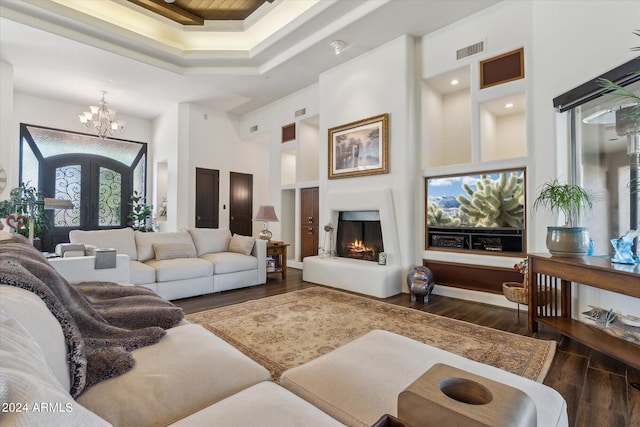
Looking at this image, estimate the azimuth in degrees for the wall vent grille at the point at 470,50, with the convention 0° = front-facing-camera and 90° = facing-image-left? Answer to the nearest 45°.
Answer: approximately 45°

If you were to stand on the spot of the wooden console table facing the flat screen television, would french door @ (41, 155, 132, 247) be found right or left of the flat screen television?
left

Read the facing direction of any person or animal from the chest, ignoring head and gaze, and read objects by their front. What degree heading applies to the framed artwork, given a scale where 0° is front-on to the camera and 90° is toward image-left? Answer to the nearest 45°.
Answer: approximately 45°

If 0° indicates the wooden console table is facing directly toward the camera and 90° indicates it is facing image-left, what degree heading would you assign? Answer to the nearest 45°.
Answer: approximately 45°

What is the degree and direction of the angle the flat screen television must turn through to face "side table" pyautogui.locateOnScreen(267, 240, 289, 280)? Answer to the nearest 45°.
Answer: approximately 45° to its right

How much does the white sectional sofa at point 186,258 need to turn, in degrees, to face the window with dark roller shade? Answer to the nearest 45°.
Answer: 0° — it already faces it

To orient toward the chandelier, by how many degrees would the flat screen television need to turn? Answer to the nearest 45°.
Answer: approximately 45° to its right
